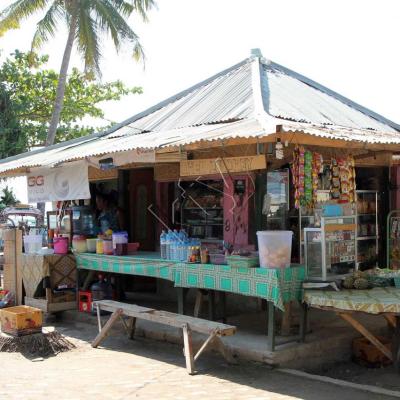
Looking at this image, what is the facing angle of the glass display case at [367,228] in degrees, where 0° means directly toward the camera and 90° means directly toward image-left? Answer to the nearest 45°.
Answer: approximately 315°

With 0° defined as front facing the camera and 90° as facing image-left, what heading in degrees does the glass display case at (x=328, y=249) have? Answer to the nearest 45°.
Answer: approximately 315°

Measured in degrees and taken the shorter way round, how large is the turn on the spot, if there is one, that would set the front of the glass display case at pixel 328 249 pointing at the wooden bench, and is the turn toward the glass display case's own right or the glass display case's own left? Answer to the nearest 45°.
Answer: approximately 90° to the glass display case's own right

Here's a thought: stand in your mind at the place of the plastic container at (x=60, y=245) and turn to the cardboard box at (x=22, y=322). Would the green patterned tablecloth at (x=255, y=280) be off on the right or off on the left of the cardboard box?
left

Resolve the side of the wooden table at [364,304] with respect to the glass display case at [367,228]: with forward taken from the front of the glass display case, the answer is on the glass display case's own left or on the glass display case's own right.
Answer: on the glass display case's own right

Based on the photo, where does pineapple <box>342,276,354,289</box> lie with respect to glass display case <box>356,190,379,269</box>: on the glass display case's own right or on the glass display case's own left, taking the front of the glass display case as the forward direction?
on the glass display case's own right

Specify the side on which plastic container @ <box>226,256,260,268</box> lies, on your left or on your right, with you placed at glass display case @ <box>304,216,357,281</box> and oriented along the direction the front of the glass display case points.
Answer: on your right

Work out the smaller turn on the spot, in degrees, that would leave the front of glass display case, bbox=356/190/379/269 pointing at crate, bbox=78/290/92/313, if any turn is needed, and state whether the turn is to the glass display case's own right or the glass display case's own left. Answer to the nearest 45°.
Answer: approximately 135° to the glass display case's own right

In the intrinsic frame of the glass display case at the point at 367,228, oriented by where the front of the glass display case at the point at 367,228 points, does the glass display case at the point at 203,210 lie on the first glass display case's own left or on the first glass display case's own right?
on the first glass display case's own right

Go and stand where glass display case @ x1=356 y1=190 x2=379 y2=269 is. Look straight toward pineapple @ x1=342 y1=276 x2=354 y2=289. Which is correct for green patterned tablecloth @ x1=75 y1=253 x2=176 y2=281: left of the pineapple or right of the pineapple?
right

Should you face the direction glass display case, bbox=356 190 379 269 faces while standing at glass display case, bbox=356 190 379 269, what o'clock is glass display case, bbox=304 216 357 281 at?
glass display case, bbox=304 216 357 281 is roughly at 2 o'clock from glass display case, bbox=356 190 379 269.

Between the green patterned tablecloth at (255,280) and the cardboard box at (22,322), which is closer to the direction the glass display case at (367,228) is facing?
the green patterned tablecloth
